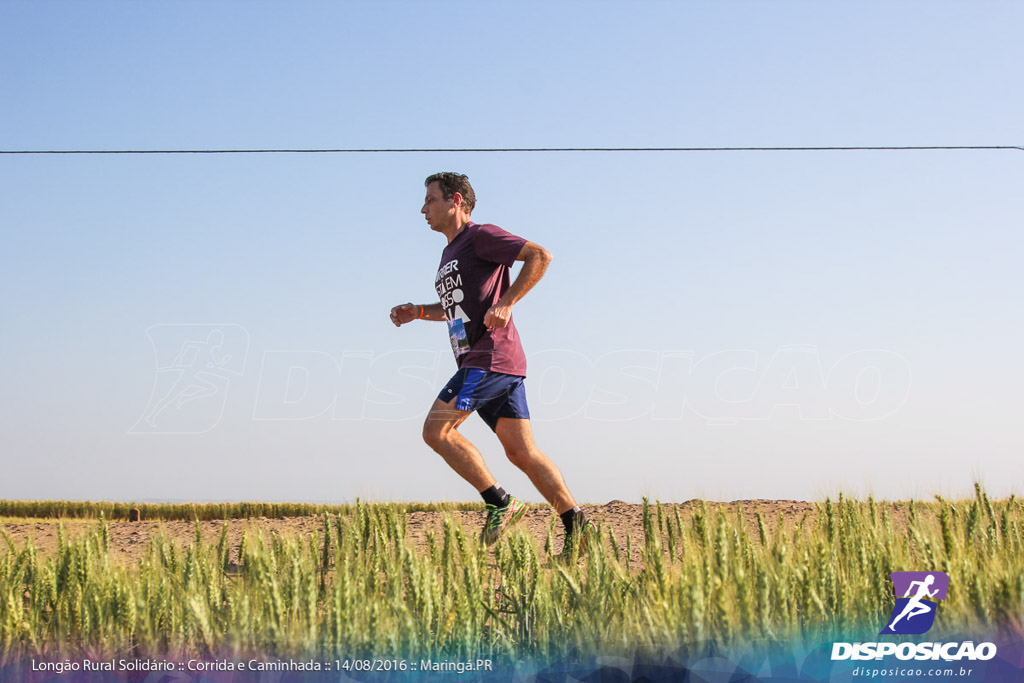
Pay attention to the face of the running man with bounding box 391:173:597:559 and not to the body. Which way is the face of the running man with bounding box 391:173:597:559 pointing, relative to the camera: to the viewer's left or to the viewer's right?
to the viewer's left

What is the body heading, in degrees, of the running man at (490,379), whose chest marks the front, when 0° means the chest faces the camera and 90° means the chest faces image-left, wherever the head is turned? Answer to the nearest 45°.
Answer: approximately 90°
